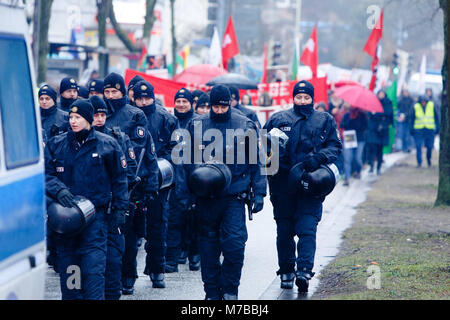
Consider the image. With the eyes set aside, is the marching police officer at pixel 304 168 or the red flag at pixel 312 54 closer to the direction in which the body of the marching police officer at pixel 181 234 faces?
the marching police officer

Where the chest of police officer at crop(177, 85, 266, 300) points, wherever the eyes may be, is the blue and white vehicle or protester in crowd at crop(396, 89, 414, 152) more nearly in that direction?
the blue and white vehicle

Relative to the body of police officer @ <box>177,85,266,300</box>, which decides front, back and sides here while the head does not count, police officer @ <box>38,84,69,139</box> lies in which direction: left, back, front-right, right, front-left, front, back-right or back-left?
back-right

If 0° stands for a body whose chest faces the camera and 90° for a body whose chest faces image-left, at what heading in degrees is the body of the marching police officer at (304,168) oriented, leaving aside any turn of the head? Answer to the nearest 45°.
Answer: approximately 0°

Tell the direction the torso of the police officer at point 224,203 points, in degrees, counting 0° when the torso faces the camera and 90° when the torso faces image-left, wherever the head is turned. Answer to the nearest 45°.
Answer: approximately 0°

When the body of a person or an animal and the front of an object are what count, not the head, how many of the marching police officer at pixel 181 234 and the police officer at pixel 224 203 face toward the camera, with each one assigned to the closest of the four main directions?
2

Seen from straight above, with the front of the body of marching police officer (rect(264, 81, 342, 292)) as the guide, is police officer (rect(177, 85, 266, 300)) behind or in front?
in front
